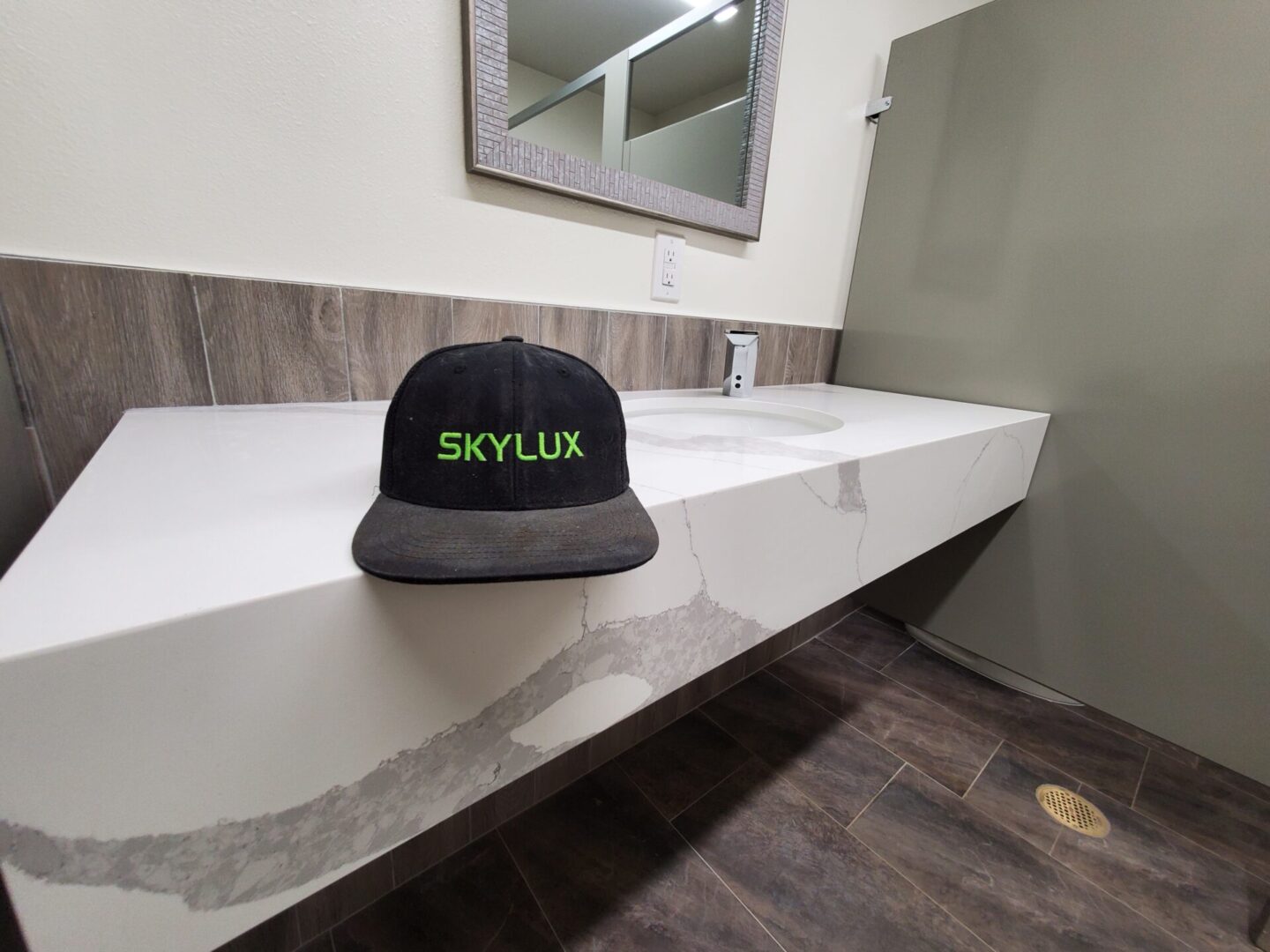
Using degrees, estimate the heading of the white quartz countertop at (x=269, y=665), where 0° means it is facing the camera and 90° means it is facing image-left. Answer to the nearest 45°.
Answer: approximately 315°

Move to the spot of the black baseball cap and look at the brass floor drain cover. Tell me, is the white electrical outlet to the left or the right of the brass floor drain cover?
left

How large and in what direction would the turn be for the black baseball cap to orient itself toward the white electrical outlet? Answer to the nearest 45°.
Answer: approximately 135° to its left

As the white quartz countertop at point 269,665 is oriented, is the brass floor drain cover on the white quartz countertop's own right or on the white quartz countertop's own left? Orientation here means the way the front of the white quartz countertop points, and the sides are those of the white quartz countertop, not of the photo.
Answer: on the white quartz countertop's own left

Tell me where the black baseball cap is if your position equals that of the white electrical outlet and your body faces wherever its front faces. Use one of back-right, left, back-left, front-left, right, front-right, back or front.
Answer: front-right

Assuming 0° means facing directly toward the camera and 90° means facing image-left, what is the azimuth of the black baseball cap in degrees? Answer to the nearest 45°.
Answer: approximately 0°

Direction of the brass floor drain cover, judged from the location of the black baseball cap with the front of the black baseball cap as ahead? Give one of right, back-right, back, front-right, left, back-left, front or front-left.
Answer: left
